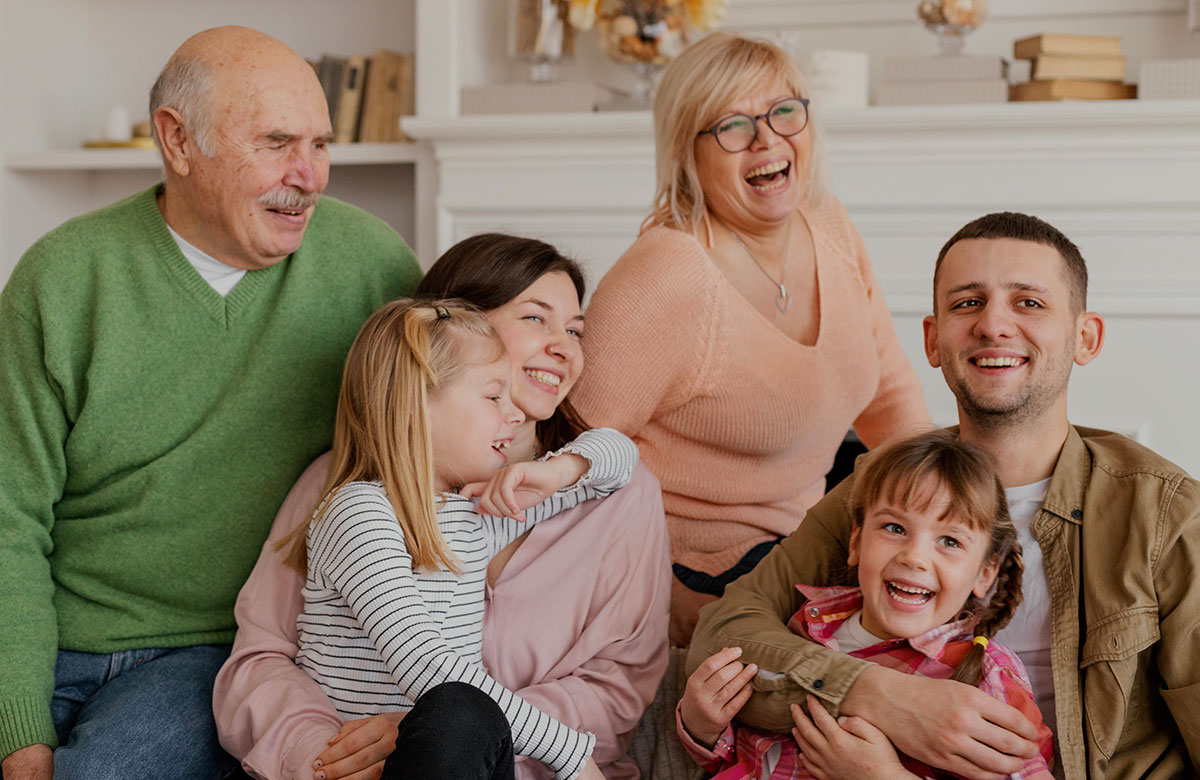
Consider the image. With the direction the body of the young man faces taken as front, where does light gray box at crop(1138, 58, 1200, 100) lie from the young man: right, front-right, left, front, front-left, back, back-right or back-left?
back

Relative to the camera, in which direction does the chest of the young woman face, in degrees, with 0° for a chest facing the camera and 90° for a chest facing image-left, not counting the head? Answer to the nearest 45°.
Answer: approximately 0°

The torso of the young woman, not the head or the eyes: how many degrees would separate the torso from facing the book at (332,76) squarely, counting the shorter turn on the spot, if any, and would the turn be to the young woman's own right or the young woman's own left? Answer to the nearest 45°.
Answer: approximately 180°

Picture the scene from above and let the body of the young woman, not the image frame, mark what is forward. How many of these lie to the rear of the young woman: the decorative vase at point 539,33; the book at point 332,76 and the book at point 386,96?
3

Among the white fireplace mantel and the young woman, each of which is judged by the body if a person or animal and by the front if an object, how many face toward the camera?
2

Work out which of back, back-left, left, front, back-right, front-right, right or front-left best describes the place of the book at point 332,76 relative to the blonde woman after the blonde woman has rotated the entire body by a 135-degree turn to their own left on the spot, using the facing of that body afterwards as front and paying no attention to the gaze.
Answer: front-left

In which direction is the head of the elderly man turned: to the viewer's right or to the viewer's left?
to the viewer's right

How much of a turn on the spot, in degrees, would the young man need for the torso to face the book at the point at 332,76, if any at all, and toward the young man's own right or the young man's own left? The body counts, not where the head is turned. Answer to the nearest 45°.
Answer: approximately 135° to the young man's own right

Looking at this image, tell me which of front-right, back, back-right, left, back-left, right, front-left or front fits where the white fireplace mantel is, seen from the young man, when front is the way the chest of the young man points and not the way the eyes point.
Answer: back

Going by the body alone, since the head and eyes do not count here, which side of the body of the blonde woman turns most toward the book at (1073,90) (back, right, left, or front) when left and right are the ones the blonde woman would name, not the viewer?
left
